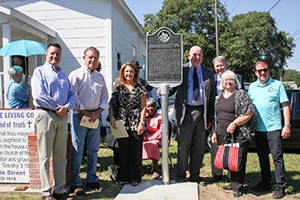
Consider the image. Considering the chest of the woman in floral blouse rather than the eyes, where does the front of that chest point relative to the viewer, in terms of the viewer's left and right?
facing the viewer

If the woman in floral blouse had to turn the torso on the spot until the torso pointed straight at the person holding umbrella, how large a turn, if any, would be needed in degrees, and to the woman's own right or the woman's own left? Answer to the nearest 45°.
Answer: approximately 135° to the woman's own right

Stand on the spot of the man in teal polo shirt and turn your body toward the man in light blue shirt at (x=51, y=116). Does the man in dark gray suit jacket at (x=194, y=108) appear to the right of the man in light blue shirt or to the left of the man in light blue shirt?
right

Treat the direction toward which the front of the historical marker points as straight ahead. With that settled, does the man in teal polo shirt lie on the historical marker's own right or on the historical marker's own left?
on the historical marker's own left

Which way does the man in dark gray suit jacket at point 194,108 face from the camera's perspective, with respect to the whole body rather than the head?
toward the camera

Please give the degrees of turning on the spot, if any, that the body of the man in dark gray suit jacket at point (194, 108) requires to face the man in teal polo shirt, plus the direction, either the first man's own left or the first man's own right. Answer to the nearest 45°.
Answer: approximately 90° to the first man's own left

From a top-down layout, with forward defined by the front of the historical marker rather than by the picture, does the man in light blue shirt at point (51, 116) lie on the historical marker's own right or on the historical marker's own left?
on the historical marker's own right
